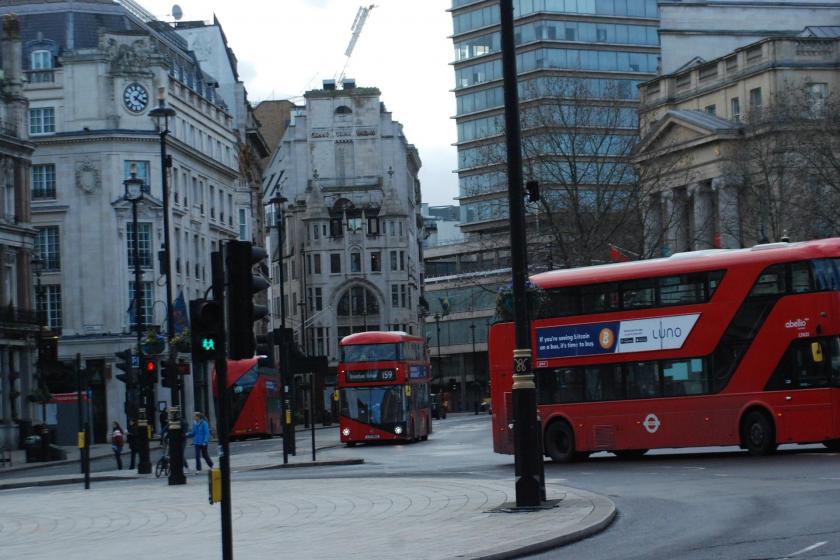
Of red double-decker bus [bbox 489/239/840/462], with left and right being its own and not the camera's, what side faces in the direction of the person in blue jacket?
back

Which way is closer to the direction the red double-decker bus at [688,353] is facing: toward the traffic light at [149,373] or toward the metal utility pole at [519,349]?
the metal utility pole

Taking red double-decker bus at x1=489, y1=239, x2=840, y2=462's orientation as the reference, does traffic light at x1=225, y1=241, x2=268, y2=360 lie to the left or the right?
on its right
